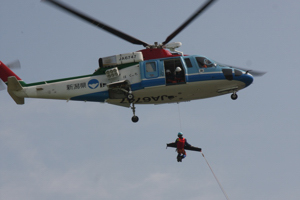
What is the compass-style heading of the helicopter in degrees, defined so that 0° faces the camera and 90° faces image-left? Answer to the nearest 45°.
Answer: approximately 270°
